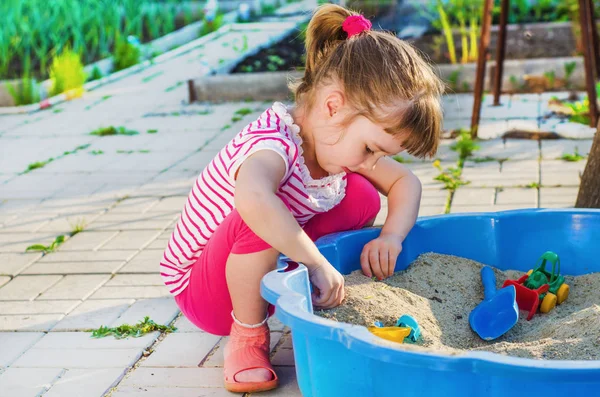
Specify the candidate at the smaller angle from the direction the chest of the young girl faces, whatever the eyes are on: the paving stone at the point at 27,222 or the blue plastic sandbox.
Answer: the blue plastic sandbox

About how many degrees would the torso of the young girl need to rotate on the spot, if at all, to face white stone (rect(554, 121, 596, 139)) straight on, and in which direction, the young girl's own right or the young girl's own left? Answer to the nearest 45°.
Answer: approximately 90° to the young girl's own left

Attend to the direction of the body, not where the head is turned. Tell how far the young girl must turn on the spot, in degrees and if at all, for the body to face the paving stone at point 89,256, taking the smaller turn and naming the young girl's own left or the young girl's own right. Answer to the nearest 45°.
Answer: approximately 180°

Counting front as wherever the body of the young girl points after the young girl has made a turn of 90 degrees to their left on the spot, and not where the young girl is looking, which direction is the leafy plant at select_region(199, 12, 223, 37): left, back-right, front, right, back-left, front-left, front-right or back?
front-left

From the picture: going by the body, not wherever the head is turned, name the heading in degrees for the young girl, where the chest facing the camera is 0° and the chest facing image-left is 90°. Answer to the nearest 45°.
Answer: approximately 315°

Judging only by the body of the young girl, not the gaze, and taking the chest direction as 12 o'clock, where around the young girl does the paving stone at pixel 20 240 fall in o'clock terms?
The paving stone is roughly at 6 o'clock from the young girl.

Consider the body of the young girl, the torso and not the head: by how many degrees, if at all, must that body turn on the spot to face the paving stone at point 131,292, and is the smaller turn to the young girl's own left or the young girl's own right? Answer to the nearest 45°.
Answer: approximately 180°

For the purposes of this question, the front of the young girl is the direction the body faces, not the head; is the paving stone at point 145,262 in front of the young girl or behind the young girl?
behind

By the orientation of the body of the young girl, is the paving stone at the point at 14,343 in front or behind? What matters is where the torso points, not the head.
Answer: behind

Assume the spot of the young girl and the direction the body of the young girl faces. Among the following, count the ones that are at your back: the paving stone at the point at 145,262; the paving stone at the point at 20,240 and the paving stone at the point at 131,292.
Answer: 3

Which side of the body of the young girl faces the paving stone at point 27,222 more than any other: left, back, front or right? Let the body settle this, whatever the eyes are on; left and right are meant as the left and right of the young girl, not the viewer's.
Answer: back

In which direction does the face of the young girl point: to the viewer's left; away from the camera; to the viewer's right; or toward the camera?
to the viewer's right
